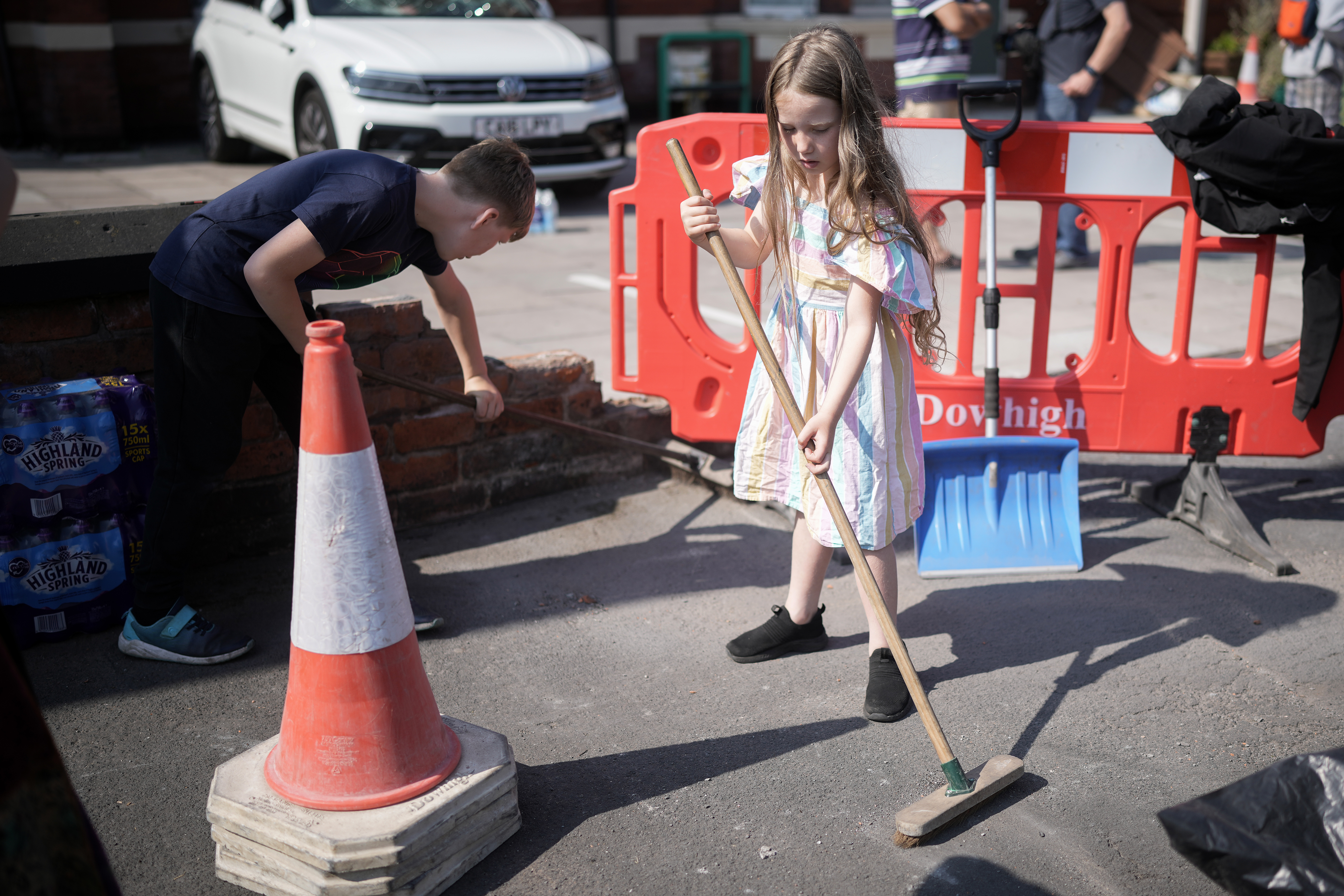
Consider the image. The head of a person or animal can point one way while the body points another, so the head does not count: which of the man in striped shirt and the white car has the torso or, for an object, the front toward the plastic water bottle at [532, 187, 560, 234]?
the white car

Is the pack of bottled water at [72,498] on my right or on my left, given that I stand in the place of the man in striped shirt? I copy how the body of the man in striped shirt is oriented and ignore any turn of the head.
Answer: on my right

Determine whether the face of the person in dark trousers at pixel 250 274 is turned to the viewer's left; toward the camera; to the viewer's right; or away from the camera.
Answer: to the viewer's right

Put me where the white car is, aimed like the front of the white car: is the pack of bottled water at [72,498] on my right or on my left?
on my right

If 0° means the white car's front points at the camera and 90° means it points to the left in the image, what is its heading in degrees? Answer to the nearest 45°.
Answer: approximately 315°

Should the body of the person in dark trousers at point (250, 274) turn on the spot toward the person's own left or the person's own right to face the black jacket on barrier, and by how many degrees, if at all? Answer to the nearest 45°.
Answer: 0° — they already face it

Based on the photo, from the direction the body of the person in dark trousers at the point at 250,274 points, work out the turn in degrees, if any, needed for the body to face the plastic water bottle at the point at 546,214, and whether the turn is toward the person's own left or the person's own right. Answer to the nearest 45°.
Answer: approximately 90° to the person's own left
